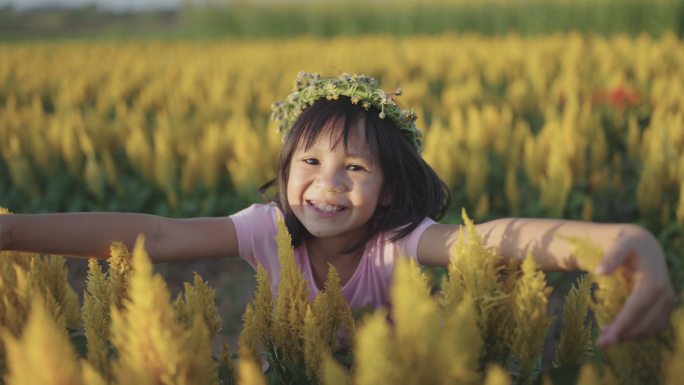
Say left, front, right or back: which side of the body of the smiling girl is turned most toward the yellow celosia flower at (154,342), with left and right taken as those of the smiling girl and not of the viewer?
front

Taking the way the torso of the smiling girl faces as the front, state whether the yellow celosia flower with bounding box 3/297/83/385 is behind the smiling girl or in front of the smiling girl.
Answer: in front

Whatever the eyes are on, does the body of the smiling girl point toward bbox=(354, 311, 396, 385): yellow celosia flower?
yes

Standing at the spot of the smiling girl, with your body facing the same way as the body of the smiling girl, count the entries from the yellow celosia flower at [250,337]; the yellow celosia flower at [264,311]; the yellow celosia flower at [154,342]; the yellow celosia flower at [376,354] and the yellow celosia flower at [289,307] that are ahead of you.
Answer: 5

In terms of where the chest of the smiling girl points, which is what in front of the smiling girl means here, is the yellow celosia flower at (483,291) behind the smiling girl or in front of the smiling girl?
in front

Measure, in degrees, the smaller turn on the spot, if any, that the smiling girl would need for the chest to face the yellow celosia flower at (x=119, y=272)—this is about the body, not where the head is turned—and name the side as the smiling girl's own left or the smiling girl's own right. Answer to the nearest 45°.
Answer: approximately 45° to the smiling girl's own right

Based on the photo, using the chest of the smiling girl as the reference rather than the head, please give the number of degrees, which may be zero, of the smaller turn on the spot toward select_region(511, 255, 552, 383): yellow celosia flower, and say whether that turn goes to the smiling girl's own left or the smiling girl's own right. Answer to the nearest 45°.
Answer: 0° — they already face it

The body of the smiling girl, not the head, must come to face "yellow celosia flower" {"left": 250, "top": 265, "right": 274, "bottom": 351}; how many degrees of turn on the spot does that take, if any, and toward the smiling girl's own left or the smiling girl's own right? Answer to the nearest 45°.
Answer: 0° — they already face it

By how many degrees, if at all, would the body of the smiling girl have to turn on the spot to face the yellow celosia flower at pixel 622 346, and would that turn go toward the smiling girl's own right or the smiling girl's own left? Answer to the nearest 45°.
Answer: approximately 45° to the smiling girl's own left

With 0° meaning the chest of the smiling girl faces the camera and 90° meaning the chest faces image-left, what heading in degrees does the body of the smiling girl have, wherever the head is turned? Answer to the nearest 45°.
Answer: approximately 0°

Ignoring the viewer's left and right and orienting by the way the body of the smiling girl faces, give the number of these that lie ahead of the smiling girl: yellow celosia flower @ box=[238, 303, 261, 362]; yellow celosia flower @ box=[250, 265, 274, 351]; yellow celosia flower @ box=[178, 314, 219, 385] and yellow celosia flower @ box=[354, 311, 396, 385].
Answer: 4

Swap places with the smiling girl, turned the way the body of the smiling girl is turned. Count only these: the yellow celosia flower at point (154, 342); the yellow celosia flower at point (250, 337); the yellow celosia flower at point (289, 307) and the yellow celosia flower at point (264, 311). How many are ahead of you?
4

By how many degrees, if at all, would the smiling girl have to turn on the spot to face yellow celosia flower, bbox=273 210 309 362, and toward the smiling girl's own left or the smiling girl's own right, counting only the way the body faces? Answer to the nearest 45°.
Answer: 0° — they already face it
